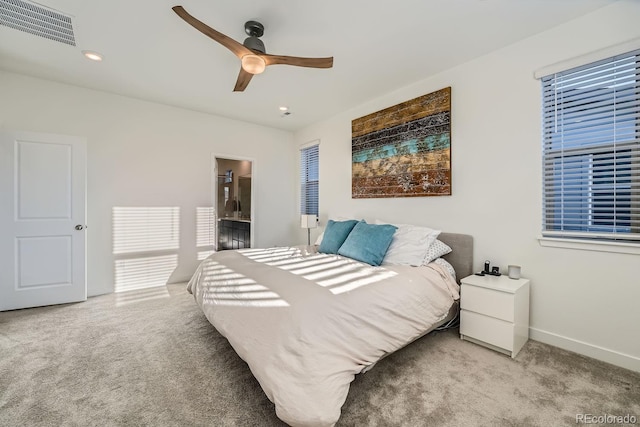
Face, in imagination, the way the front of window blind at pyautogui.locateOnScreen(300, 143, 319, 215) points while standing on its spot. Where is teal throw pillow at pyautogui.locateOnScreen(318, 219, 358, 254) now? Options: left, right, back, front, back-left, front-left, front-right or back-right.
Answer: front-left

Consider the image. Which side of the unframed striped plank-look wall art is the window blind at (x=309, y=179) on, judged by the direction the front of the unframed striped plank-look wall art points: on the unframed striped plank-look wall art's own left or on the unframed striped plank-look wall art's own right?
on the unframed striped plank-look wall art's own right

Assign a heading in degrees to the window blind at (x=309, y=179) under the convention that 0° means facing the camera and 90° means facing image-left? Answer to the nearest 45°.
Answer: approximately 45°

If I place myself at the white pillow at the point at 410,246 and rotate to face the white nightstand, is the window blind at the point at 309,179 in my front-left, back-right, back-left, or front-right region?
back-left

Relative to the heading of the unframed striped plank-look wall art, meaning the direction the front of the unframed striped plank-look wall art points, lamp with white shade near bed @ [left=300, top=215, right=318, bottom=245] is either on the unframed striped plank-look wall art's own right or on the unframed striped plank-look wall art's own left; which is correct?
on the unframed striped plank-look wall art's own right

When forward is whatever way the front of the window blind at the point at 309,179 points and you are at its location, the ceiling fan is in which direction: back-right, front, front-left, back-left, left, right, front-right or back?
front-left

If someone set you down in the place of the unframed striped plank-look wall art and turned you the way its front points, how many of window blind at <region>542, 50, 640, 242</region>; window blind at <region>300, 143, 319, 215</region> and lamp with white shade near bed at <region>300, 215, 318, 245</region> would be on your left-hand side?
1

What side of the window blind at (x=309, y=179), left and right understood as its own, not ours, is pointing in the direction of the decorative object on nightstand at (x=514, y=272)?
left
